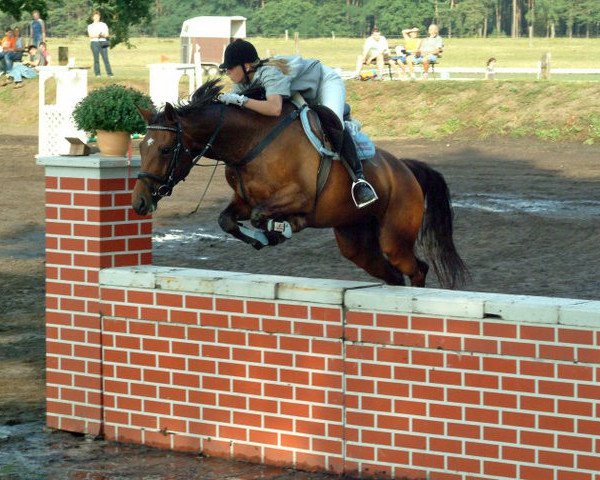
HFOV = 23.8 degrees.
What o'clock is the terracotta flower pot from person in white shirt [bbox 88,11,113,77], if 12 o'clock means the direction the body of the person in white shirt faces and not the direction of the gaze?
The terracotta flower pot is roughly at 12 o'clock from the person in white shirt.

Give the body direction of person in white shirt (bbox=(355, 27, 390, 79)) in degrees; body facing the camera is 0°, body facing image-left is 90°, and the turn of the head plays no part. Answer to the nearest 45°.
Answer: approximately 0°

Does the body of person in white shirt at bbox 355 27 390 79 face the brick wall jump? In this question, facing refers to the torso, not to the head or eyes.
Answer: yes

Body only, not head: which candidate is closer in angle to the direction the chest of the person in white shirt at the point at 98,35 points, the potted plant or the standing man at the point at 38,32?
the potted plant

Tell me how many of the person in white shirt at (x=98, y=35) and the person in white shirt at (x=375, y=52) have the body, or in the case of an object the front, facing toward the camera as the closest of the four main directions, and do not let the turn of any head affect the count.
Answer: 2

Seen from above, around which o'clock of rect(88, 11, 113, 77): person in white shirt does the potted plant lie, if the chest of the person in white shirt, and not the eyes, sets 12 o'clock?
The potted plant is roughly at 12 o'clock from the person in white shirt.
